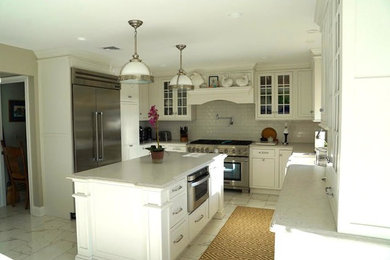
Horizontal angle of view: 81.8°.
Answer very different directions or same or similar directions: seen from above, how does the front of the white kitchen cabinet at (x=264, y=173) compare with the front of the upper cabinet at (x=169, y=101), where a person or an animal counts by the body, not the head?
same or similar directions

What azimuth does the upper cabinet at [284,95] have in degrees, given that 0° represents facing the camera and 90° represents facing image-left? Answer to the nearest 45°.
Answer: approximately 0°

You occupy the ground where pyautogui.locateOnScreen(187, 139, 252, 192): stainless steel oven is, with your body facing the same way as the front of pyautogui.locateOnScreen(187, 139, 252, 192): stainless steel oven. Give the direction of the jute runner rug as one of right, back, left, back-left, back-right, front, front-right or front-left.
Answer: front

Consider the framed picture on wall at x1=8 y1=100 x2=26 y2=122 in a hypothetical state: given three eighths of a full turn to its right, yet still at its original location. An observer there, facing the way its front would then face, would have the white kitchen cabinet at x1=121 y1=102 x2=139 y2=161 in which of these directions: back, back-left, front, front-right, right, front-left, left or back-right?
back

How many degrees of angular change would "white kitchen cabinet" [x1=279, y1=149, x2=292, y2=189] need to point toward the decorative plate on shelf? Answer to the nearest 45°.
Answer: approximately 90° to its right

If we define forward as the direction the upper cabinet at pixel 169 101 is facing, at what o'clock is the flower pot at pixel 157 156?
The flower pot is roughly at 12 o'clock from the upper cabinet.

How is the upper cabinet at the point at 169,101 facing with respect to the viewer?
toward the camera

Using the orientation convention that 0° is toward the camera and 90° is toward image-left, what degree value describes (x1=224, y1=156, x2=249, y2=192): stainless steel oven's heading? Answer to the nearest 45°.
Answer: approximately 0°

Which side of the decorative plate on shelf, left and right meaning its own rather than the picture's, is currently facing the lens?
front

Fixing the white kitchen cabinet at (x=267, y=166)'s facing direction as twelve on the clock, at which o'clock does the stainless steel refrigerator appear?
The stainless steel refrigerator is roughly at 2 o'clock from the white kitchen cabinet.
